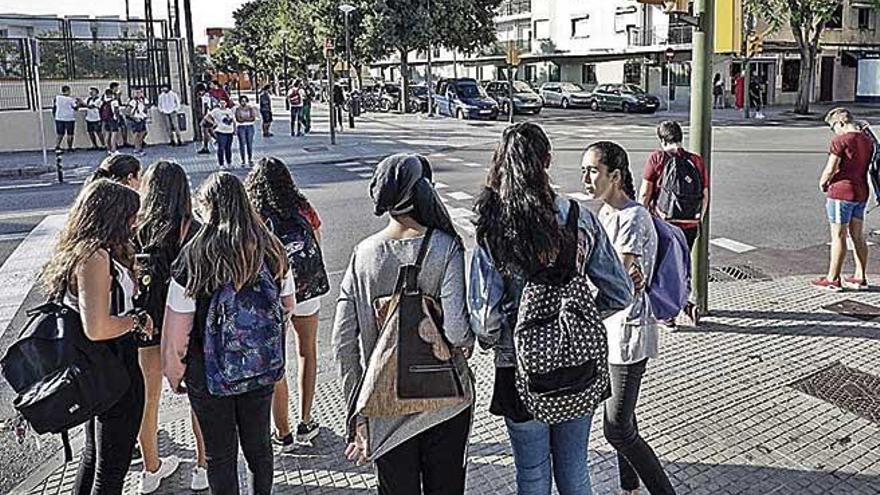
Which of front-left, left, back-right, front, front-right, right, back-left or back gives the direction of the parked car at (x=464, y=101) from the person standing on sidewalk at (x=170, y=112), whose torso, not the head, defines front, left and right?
back-left

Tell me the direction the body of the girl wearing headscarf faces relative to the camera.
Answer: away from the camera

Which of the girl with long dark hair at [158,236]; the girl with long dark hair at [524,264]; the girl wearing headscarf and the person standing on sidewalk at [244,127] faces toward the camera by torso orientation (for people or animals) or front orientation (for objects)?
the person standing on sidewalk

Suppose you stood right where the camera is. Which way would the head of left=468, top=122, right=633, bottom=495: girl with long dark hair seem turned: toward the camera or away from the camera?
away from the camera

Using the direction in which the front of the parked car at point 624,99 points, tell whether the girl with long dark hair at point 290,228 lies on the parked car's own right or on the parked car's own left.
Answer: on the parked car's own right

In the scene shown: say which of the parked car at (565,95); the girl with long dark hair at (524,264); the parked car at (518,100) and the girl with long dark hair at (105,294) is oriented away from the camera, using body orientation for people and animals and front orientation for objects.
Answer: the girl with long dark hair at (524,264)

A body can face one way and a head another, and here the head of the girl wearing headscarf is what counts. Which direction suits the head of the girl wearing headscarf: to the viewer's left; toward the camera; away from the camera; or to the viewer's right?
away from the camera

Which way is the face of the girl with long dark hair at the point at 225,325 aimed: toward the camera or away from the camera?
away from the camera
